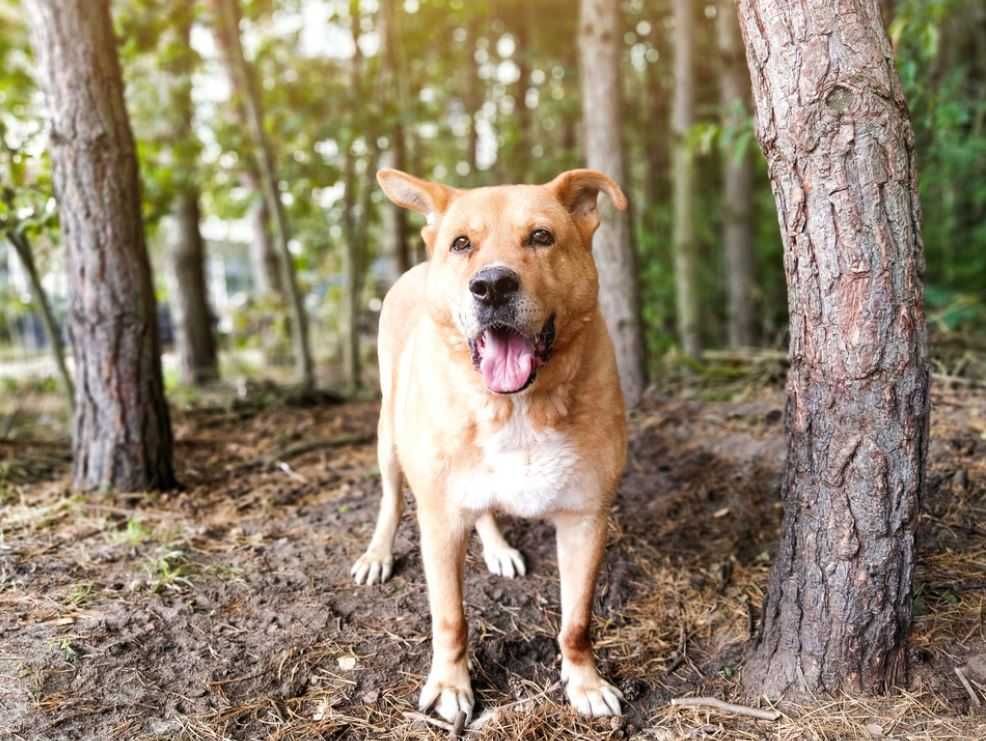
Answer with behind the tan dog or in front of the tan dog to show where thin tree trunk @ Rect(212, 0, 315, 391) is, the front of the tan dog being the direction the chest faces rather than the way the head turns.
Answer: behind

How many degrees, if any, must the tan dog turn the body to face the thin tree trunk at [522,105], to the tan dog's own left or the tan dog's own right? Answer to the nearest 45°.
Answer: approximately 180°

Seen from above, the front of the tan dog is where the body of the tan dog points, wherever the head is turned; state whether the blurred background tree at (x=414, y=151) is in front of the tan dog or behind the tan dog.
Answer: behind

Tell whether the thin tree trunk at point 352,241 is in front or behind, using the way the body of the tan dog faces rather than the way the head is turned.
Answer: behind

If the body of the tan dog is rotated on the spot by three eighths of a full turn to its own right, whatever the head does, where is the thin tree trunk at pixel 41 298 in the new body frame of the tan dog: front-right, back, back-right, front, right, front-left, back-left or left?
front

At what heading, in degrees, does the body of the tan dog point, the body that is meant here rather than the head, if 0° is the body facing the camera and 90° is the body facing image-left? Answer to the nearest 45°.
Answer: approximately 0°

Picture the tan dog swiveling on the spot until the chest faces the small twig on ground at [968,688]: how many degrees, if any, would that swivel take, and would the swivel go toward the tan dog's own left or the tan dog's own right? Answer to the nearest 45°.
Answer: approximately 90° to the tan dog's own left

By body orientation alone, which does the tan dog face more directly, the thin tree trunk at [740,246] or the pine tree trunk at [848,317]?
the pine tree trunk

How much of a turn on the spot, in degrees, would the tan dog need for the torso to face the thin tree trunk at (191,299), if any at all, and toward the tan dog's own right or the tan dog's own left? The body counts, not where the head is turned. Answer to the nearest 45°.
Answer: approximately 135° to the tan dog's own right
